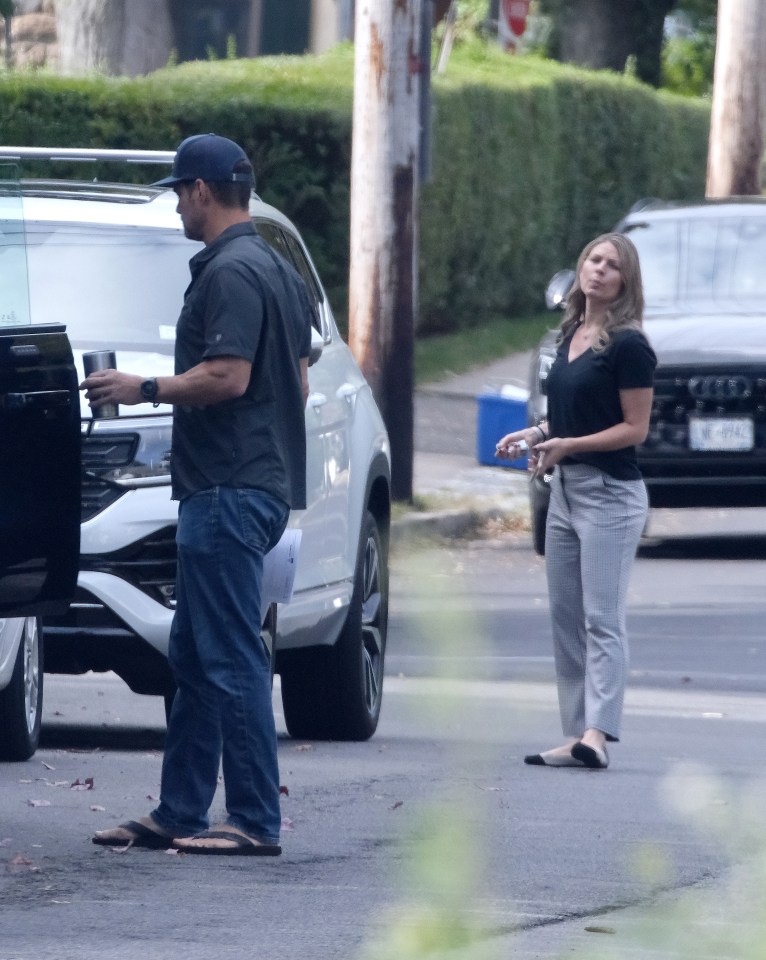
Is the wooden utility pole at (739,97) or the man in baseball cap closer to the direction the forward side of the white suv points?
the man in baseball cap

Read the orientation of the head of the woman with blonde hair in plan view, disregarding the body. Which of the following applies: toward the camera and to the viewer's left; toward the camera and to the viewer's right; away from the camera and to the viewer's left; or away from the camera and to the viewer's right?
toward the camera and to the viewer's left

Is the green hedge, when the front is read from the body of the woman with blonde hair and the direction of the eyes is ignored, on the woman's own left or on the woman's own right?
on the woman's own right

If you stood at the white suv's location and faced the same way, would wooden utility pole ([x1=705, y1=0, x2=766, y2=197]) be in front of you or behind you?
behind

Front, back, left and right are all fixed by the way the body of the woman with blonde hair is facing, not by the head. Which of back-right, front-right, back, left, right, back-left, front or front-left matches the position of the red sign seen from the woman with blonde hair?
back-right

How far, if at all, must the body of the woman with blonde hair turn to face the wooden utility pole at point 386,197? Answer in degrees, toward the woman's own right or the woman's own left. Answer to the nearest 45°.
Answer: approximately 135° to the woman's own right

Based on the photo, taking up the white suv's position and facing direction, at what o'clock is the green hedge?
The green hedge is roughly at 5 o'clock from the white suv.

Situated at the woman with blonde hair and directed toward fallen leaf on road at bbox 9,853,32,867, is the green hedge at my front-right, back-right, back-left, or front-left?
back-right

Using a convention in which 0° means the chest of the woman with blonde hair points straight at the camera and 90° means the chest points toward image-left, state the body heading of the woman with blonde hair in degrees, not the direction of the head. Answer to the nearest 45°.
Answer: approximately 45°

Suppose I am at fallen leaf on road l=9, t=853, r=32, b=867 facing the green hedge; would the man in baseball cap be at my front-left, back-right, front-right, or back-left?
front-right

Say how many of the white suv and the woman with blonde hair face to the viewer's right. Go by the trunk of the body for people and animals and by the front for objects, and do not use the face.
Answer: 0
